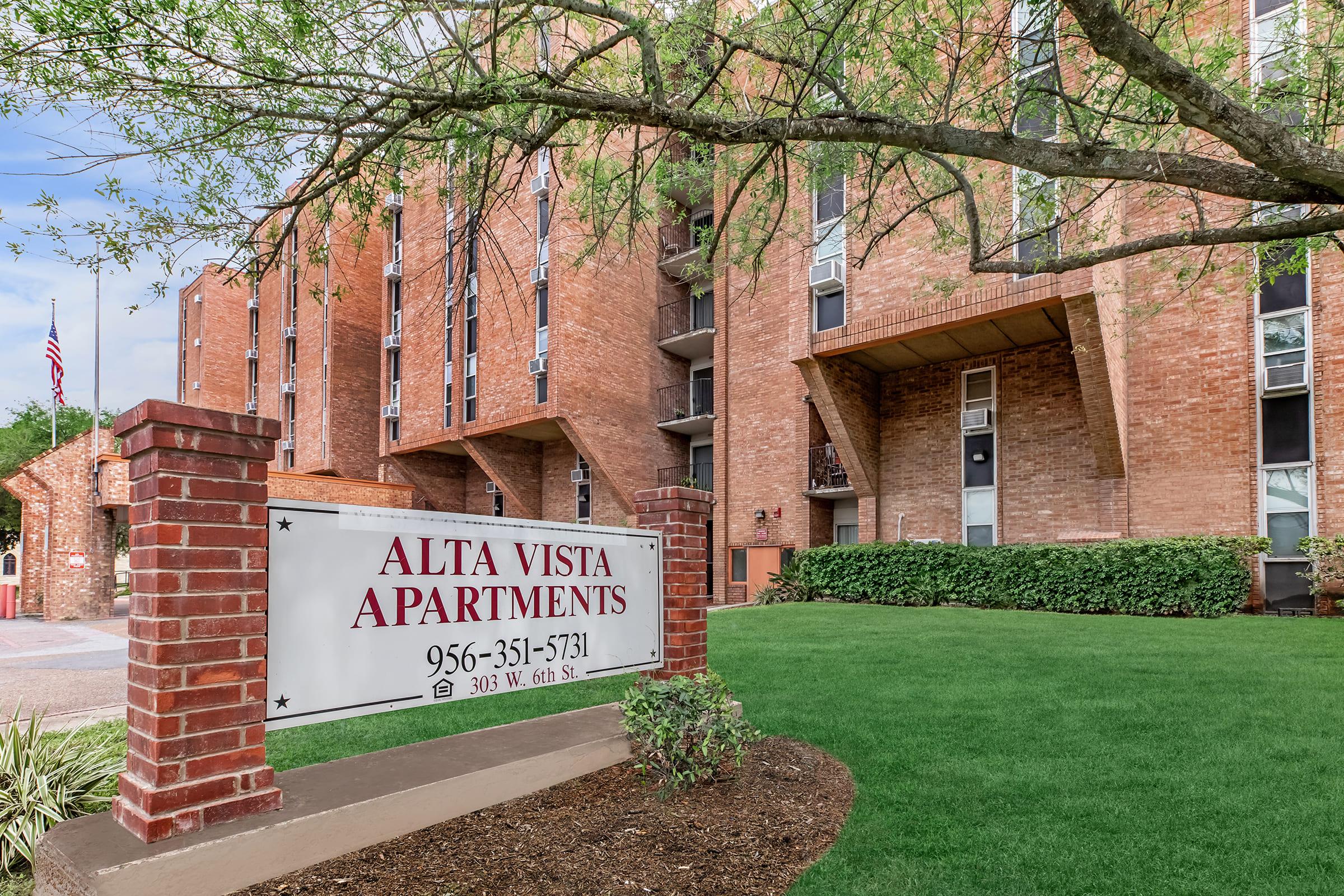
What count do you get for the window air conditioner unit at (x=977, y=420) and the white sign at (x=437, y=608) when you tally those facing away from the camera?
0

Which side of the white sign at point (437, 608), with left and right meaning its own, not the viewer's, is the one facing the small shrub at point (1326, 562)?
left

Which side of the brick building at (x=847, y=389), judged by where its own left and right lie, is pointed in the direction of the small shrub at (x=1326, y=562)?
left

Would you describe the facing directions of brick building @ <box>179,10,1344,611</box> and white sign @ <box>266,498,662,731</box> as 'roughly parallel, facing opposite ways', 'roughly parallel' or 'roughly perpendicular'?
roughly perpendicular

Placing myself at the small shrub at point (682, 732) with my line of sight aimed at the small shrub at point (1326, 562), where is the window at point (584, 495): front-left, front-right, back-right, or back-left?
front-left

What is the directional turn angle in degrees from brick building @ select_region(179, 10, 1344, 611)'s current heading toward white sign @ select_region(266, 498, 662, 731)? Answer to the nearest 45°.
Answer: approximately 45° to its left

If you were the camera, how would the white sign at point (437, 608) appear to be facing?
facing the viewer and to the right of the viewer

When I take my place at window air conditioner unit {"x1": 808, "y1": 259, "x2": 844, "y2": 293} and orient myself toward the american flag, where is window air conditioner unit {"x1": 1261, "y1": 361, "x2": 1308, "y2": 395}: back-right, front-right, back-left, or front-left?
back-left

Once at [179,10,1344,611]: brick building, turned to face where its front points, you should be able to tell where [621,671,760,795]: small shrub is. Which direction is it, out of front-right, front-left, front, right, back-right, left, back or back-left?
front-left

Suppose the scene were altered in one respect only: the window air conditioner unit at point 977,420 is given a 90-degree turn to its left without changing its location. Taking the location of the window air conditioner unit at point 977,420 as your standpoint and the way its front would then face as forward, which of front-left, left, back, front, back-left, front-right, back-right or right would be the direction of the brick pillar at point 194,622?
front-right

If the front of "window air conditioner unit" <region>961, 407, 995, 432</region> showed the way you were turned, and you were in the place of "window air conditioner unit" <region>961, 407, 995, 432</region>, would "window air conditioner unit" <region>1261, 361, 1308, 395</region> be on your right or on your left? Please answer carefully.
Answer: on your left

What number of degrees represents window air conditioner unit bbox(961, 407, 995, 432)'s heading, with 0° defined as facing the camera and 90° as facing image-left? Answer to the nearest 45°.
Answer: approximately 45°

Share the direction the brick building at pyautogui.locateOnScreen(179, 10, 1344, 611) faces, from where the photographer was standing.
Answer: facing the viewer and to the left of the viewer

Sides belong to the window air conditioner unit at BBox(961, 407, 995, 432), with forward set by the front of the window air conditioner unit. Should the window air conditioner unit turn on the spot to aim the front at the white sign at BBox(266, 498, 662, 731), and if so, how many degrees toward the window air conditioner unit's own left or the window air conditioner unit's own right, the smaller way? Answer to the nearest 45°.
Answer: approximately 45° to the window air conditioner unit's own left

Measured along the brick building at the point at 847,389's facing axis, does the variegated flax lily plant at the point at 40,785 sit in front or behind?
in front
